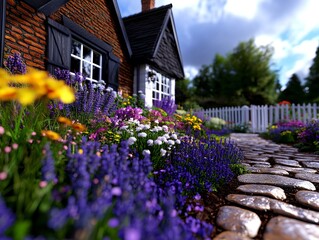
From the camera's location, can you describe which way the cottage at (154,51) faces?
facing the viewer and to the right of the viewer

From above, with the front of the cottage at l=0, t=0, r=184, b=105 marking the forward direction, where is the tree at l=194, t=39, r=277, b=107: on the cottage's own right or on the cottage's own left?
on the cottage's own left

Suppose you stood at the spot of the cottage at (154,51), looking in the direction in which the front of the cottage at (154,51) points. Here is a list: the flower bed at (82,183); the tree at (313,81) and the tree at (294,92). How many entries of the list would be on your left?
2

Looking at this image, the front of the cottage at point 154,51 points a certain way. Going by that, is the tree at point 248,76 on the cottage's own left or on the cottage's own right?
on the cottage's own left

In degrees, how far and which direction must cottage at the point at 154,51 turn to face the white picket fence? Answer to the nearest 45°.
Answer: approximately 45° to its left

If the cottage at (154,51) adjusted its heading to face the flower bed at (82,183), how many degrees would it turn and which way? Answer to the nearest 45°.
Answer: approximately 45° to its right

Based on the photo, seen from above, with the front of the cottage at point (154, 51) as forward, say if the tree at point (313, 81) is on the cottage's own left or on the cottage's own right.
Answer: on the cottage's own left
